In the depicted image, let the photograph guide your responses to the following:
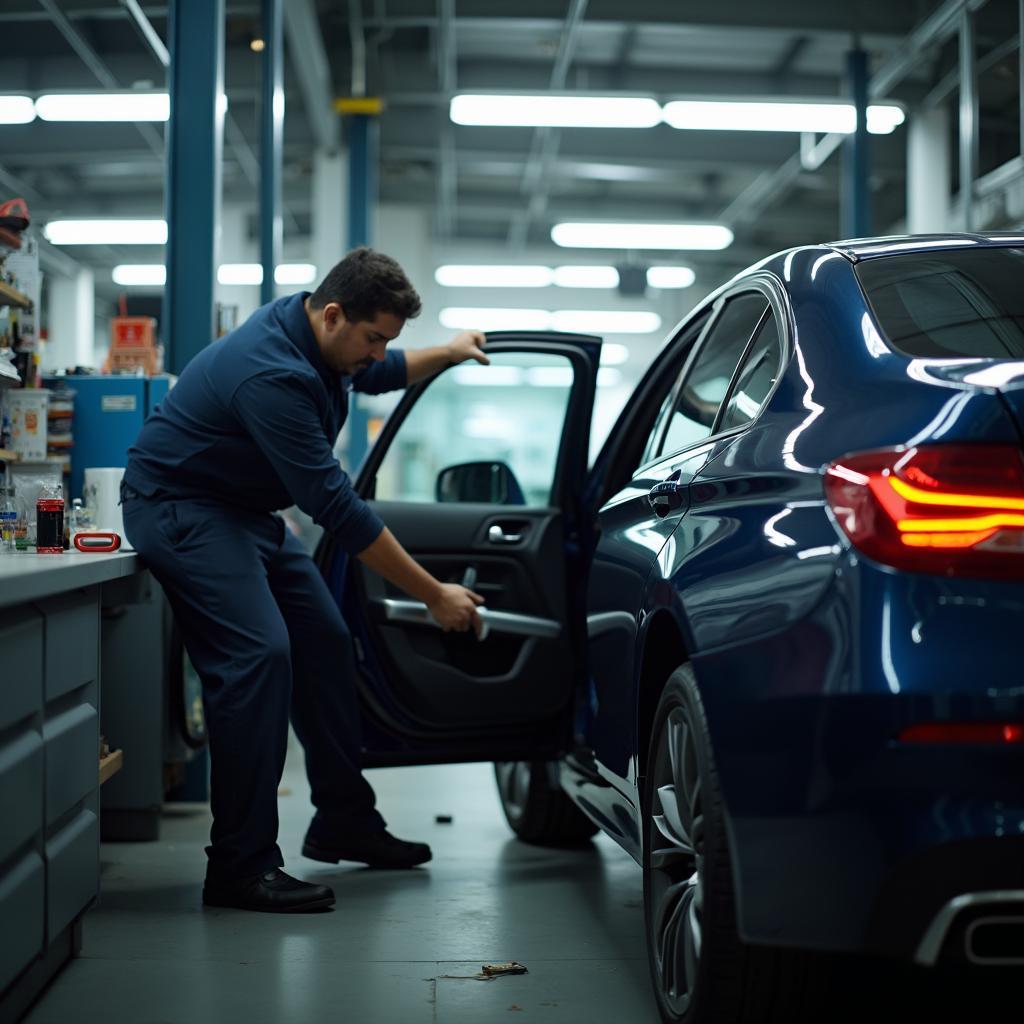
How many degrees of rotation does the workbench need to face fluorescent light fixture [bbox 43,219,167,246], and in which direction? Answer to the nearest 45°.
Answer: approximately 135° to its left

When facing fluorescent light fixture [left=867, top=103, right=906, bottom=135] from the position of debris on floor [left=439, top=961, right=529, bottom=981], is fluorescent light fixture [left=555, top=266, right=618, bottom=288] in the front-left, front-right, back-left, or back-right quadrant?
front-left

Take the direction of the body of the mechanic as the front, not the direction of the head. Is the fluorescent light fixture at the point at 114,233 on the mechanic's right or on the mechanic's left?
on the mechanic's left

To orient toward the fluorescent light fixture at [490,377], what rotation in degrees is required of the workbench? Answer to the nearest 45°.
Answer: approximately 135° to its left

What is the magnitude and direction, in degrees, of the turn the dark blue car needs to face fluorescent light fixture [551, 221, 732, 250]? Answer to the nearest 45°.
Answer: approximately 45° to its right

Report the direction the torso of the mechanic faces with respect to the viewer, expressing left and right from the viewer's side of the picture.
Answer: facing to the right of the viewer

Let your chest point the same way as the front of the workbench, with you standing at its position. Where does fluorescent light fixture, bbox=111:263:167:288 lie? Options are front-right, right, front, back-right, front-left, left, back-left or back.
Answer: back-left

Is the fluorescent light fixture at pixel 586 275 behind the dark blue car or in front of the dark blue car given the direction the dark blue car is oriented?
in front

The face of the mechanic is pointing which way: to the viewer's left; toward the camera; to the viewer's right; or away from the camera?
to the viewer's right

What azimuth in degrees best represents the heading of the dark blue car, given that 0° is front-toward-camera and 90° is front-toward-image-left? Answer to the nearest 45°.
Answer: approximately 135°

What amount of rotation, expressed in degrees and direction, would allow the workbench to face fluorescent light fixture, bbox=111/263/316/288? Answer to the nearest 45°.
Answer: approximately 135° to its left

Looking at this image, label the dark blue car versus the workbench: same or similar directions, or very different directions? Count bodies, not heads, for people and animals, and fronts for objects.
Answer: very different directions

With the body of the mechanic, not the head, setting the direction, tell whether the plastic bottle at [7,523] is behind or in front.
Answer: behind

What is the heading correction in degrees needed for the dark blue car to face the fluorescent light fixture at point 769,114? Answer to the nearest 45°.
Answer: approximately 45° to its right

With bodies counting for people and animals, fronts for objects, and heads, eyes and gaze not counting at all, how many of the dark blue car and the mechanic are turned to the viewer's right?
1

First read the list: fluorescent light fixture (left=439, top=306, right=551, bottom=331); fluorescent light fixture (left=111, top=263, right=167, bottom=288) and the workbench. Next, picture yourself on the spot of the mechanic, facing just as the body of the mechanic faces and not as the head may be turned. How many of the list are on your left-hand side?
2

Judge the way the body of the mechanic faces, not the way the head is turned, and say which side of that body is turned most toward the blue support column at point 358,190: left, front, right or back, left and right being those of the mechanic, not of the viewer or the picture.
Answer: left
